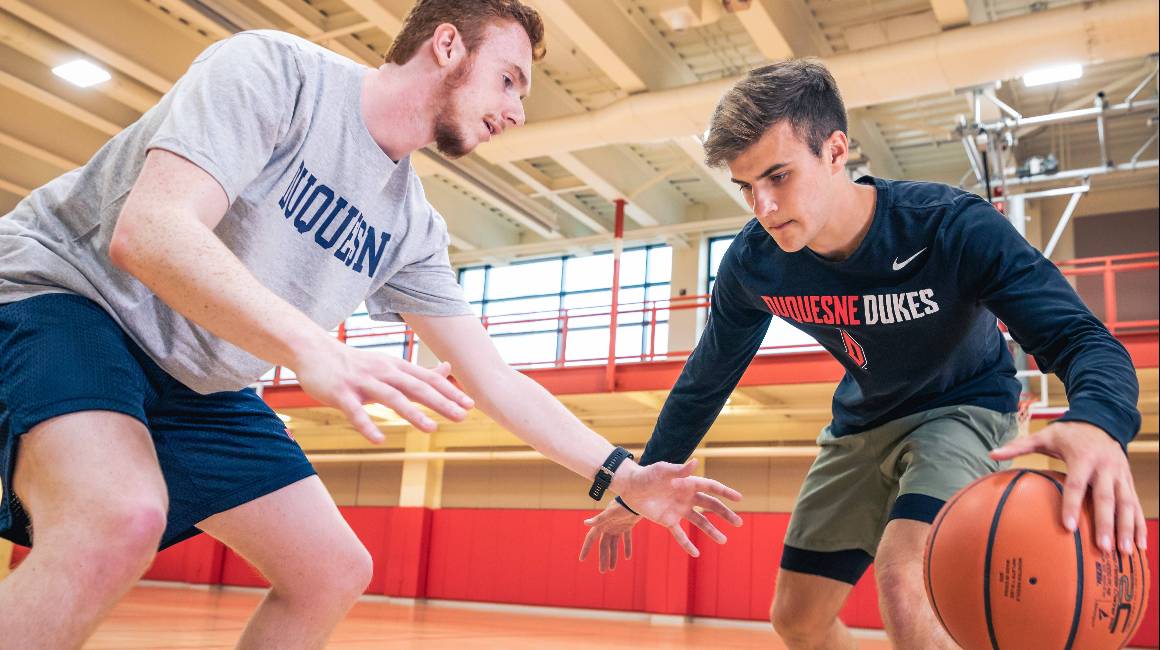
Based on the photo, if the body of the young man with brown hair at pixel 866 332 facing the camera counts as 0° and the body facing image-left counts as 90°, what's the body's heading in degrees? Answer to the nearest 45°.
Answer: approximately 45°

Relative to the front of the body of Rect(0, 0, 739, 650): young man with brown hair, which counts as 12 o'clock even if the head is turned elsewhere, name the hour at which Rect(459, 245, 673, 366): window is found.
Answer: The window is roughly at 8 o'clock from the young man with brown hair.

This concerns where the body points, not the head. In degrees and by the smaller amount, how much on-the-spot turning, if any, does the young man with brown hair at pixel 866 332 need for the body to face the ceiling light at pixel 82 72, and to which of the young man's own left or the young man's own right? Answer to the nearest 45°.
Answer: approximately 90° to the young man's own right

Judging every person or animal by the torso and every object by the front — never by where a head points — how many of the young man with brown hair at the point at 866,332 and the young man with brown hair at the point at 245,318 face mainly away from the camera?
0

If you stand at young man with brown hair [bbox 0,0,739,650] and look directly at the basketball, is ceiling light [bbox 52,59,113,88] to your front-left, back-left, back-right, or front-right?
back-left

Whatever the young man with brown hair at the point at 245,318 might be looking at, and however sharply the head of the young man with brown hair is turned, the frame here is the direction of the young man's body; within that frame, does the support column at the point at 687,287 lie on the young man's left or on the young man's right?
on the young man's left

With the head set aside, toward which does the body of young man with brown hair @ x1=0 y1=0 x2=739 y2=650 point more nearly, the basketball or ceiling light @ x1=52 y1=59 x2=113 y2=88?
the basketball

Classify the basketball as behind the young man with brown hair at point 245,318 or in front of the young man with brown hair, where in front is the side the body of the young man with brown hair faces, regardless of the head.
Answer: in front

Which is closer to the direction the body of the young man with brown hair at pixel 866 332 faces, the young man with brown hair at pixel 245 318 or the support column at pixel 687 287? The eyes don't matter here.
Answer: the young man with brown hair

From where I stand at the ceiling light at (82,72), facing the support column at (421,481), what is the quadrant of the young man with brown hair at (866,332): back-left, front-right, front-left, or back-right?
back-right

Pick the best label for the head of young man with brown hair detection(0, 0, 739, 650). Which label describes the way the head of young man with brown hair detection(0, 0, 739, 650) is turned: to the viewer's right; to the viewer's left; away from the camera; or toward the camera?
to the viewer's right
